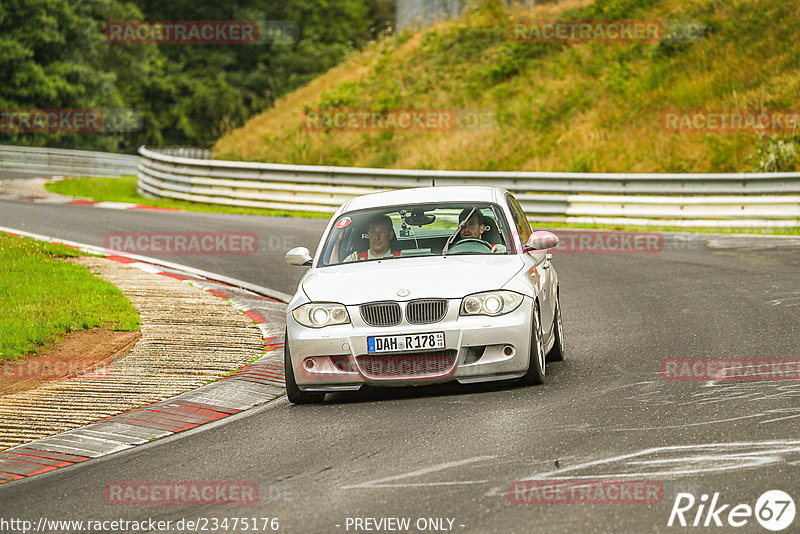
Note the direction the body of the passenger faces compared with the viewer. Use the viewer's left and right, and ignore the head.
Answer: facing the viewer

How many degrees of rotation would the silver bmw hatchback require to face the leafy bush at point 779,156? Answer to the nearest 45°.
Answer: approximately 135° to its left

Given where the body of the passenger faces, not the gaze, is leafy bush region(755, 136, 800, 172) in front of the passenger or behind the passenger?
behind

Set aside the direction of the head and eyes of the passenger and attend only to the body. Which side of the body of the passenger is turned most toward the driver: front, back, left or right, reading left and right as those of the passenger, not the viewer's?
left

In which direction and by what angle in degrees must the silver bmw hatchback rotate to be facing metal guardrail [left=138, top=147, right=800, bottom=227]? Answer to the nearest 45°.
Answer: approximately 180°

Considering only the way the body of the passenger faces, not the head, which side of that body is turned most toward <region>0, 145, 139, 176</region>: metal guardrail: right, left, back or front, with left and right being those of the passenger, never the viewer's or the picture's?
back
